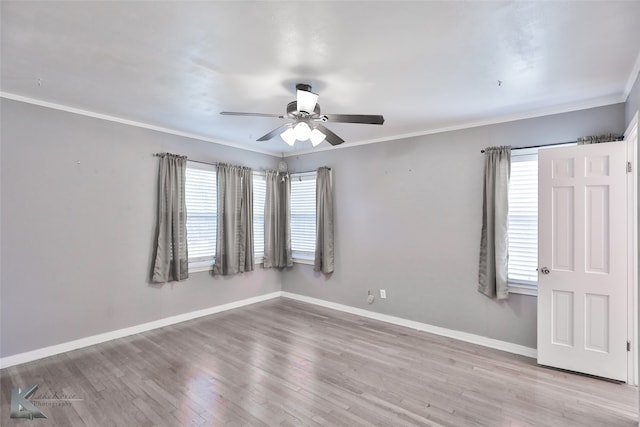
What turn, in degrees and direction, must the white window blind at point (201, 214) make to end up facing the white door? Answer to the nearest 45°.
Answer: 0° — it already faces it

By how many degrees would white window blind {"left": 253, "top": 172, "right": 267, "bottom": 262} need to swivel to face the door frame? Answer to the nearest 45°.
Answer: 0° — it already faces it

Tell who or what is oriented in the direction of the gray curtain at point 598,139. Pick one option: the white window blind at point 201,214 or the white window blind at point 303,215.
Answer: the white window blind at point 201,214

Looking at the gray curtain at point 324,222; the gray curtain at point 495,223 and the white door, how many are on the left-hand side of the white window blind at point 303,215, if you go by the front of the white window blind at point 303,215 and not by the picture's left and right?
3

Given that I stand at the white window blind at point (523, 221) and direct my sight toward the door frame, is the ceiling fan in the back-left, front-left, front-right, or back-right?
back-right

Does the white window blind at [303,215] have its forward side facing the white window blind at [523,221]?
no

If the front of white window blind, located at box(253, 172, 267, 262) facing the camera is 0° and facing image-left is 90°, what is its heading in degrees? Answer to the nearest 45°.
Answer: approximately 315°

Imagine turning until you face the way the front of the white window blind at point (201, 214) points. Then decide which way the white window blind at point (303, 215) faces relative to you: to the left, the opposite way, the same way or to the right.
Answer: to the right

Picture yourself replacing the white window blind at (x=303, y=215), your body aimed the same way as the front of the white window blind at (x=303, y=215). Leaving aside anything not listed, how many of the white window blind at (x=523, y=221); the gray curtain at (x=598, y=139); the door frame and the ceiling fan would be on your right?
0

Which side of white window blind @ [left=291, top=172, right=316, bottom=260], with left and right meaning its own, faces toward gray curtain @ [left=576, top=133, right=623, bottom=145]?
left

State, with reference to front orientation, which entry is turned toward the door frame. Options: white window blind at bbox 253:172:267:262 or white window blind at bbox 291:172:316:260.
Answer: white window blind at bbox 253:172:267:262

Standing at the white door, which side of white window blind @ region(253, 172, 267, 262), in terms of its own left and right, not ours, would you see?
front

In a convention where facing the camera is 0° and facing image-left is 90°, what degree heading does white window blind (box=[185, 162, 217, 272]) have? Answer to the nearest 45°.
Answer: approximately 315°

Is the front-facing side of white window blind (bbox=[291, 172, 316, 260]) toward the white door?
no

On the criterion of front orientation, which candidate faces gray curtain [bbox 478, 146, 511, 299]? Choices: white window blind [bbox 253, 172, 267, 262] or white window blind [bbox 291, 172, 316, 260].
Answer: white window blind [bbox 253, 172, 267, 262]

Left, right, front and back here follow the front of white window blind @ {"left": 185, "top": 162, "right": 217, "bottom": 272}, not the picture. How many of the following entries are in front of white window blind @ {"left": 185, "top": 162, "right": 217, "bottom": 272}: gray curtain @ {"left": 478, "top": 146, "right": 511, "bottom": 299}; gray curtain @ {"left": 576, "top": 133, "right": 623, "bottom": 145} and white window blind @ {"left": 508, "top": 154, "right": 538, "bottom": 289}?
3

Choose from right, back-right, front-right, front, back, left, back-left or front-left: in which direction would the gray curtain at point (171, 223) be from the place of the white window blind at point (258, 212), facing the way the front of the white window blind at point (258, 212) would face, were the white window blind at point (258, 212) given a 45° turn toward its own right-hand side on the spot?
front-right

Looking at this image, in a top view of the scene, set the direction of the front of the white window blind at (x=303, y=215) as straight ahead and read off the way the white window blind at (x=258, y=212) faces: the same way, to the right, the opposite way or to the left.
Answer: to the left

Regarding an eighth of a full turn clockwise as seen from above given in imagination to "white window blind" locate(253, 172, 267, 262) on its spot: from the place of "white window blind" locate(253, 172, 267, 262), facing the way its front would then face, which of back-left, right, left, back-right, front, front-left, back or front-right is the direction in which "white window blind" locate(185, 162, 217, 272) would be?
front-right

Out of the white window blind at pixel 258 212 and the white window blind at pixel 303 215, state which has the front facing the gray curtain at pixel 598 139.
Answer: the white window blind at pixel 258 212

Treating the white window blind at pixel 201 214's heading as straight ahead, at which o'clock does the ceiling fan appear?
The ceiling fan is roughly at 1 o'clock from the white window blind.

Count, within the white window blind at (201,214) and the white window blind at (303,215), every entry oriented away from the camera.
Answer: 0
